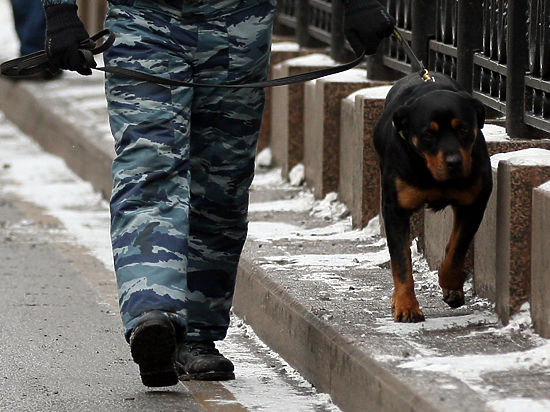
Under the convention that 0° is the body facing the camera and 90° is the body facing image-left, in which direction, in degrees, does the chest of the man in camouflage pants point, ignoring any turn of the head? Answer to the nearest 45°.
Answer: approximately 0°

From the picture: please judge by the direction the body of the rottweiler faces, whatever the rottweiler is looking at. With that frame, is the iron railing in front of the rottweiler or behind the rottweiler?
behind

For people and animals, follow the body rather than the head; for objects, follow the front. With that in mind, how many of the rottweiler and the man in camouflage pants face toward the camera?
2

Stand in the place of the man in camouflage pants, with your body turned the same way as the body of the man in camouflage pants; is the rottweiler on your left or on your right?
on your left

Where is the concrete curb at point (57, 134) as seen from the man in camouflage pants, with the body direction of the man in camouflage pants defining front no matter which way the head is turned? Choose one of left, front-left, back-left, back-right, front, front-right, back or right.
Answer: back

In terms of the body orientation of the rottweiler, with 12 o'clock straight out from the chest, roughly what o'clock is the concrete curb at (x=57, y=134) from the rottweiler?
The concrete curb is roughly at 5 o'clock from the rottweiler.

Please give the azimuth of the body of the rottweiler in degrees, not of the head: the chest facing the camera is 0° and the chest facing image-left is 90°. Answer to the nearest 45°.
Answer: approximately 0°
